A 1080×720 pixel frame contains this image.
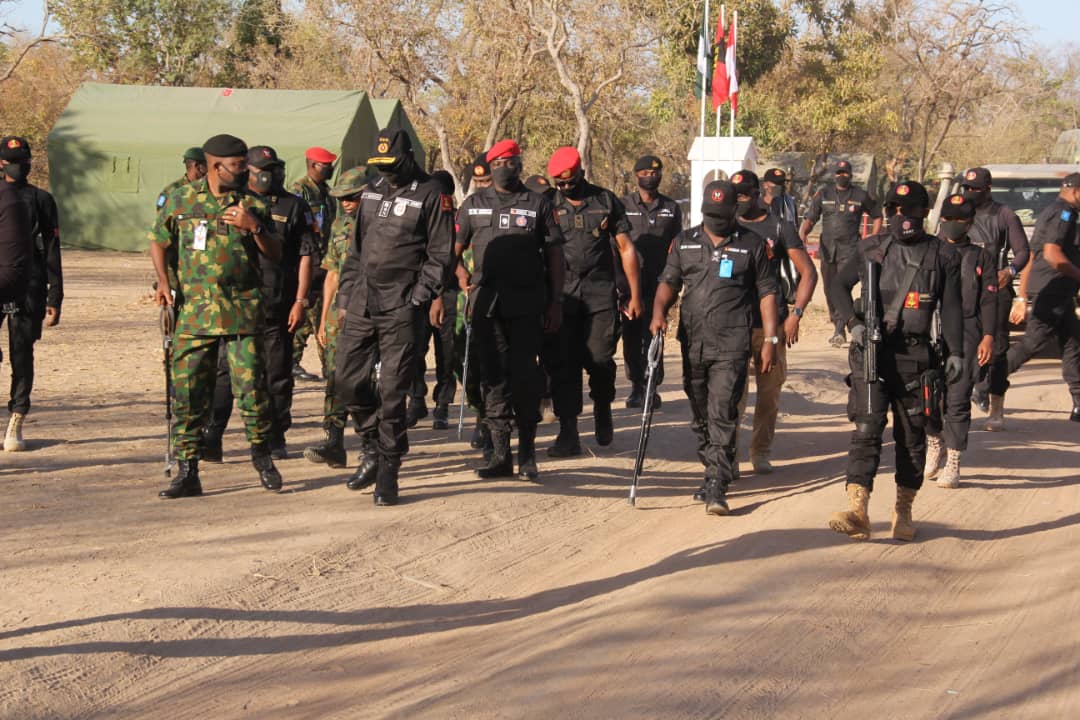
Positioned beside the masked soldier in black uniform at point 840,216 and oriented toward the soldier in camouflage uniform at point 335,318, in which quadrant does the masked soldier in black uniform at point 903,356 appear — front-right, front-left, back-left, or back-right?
front-left

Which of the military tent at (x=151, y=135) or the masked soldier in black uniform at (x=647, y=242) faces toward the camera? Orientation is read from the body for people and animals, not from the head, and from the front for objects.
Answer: the masked soldier in black uniform

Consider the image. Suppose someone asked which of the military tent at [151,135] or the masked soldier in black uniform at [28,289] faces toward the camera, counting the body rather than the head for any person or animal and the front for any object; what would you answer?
the masked soldier in black uniform

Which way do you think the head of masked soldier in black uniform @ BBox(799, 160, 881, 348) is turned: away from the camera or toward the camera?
toward the camera

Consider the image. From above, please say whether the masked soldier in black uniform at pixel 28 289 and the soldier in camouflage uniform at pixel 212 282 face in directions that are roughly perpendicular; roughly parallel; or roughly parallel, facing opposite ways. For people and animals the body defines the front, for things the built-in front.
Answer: roughly parallel

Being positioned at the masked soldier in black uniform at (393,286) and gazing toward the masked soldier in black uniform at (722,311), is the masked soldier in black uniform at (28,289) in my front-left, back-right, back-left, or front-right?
back-left

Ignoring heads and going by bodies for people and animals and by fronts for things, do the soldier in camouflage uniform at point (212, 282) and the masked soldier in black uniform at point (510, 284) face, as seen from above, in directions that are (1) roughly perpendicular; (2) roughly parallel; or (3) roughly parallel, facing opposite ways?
roughly parallel

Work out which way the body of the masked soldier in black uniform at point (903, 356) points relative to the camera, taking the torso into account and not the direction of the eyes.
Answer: toward the camera

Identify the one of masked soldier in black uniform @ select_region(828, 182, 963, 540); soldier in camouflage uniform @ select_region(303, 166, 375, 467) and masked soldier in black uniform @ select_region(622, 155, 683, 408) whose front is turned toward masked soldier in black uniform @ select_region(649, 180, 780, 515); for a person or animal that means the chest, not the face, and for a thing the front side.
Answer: masked soldier in black uniform @ select_region(622, 155, 683, 408)

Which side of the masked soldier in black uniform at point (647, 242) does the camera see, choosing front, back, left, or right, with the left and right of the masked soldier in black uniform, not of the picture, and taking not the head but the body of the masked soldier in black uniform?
front

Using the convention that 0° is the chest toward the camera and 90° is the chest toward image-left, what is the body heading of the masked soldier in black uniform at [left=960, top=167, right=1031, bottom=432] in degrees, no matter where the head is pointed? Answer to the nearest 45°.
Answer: approximately 45°
